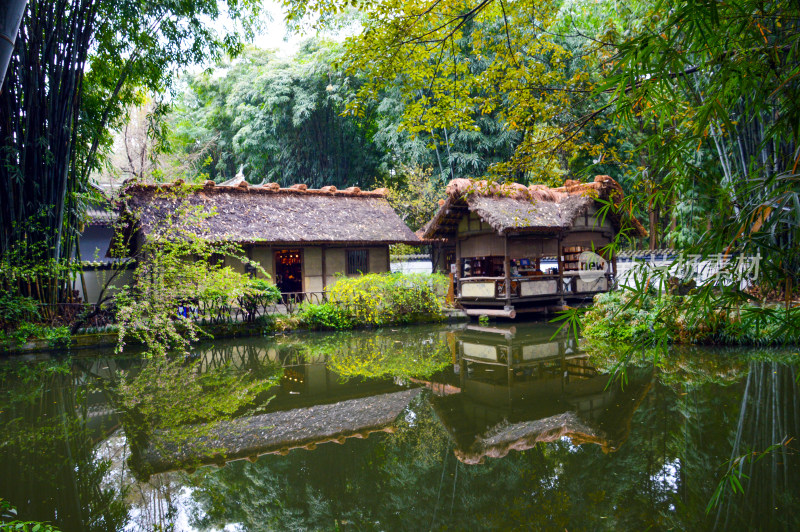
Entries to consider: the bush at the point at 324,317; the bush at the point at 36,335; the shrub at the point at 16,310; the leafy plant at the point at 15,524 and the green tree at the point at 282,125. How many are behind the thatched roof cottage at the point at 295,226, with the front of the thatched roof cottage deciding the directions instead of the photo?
1

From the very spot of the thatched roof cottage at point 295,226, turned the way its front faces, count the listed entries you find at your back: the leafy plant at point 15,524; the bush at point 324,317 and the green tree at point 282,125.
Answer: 1

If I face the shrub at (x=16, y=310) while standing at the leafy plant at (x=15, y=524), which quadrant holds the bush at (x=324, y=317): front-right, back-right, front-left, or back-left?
front-right

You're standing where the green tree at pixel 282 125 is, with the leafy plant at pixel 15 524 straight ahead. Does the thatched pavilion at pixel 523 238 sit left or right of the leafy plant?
left

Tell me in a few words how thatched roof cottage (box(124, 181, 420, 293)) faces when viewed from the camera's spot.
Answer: facing the viewer

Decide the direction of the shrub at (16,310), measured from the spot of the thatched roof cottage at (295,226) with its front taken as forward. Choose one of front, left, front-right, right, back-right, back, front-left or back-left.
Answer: front-right

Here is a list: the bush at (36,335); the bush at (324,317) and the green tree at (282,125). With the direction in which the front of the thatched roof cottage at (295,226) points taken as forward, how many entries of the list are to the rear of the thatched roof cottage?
1

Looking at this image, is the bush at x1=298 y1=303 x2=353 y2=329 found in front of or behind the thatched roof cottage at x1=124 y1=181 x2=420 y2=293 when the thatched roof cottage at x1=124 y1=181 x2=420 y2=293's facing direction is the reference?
in front

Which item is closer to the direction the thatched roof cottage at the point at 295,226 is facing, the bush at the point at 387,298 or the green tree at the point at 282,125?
the bush

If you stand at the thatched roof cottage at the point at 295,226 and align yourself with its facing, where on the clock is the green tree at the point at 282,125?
The green tree is roughly at 6 o'clock from the thatched roof cottage.

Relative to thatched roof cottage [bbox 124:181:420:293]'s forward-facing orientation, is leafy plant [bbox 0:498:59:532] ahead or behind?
ahead

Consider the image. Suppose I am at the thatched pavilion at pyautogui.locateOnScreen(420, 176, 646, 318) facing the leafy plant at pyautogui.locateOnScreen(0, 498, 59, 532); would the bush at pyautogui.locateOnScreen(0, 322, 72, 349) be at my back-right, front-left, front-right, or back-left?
front-right

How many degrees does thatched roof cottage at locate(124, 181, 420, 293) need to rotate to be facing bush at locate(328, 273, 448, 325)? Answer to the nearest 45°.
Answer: approximately 45° to its left

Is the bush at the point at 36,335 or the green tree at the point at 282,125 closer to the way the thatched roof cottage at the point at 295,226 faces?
the bush

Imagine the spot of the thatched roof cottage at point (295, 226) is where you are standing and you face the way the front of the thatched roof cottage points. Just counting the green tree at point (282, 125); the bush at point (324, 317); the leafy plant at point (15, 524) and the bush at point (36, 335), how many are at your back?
1
